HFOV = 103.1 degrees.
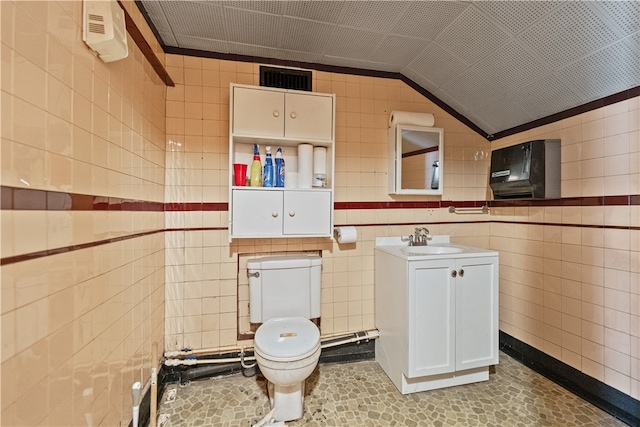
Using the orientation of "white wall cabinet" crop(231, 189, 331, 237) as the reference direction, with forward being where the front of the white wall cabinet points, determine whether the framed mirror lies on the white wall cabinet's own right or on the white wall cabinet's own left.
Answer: on the white wall cabinet's own left

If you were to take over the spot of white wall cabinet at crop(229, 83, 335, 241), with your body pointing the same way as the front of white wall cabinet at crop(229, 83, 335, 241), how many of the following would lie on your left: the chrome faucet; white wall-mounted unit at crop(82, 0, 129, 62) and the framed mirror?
2

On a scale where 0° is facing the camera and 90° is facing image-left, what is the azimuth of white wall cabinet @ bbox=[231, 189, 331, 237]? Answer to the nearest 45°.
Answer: approximately 0°

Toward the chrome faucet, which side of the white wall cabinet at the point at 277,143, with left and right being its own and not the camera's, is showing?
left

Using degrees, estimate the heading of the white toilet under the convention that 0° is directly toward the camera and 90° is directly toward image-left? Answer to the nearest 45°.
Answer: approximately 0°

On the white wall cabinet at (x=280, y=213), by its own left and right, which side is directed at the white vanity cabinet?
left

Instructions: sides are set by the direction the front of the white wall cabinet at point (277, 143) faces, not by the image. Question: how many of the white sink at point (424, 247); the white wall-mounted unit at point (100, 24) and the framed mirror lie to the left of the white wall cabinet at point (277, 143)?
2

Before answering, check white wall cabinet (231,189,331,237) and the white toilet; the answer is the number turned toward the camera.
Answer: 2

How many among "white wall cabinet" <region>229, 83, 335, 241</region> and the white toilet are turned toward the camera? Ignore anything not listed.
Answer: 2
